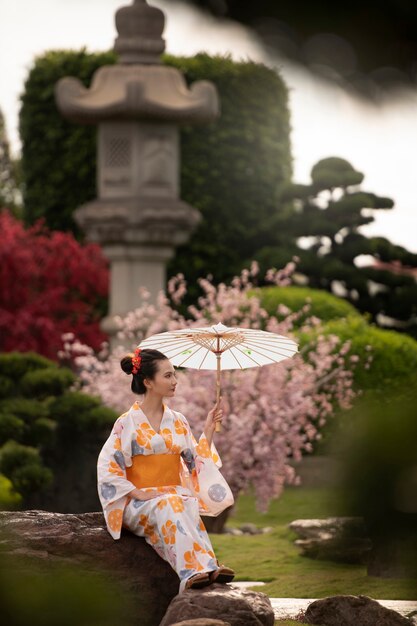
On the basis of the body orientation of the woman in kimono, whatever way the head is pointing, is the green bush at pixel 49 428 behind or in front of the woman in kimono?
behind

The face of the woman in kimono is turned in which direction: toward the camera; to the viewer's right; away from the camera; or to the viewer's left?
to the viewer's right

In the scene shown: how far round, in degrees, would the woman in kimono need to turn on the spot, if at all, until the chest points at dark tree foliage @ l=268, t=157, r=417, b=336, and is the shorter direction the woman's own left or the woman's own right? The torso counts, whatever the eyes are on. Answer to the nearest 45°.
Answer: approximately 135° to the woman's own left

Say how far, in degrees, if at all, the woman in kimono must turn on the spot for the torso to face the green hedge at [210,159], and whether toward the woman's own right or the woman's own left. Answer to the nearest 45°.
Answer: approximately 135° to the woman's own left

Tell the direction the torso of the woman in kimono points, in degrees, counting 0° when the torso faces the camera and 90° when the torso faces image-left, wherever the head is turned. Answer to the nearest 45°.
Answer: approximately 315°

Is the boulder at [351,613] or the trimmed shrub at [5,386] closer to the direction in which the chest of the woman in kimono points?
the boulder

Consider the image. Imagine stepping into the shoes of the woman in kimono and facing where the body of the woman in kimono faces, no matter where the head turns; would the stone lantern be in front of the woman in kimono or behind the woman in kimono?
behind
